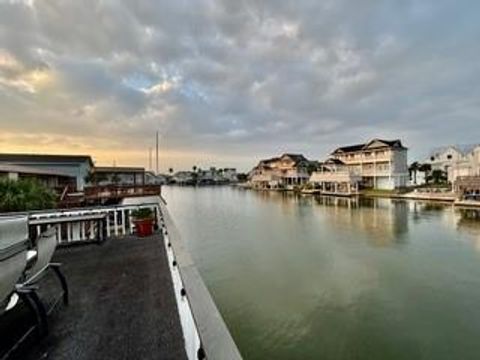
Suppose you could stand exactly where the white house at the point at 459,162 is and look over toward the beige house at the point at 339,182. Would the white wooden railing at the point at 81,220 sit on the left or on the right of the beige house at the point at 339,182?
left

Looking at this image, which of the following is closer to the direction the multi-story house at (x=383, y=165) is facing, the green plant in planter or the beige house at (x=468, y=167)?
the green plant in planter

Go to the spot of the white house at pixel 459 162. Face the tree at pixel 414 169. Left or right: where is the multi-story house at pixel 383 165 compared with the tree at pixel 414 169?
left

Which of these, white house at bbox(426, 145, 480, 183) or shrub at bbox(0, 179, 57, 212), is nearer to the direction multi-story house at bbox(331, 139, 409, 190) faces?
the shrub

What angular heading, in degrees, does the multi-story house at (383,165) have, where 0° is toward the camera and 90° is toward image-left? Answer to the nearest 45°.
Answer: approximately 45°

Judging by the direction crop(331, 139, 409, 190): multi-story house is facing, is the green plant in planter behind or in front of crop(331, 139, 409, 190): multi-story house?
in front

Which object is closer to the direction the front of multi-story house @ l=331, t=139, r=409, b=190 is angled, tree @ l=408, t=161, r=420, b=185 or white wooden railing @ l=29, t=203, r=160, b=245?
the white wooden railing

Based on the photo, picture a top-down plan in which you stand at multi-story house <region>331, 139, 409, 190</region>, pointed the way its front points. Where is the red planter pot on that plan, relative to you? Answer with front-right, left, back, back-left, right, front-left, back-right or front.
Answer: front-left

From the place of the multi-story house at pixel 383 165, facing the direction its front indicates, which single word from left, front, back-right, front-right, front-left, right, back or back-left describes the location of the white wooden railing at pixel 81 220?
front-left

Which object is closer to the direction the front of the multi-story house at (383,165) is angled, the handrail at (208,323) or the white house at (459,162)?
the handrail

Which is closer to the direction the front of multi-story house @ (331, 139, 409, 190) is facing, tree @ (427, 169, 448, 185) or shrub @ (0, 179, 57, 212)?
the shrub

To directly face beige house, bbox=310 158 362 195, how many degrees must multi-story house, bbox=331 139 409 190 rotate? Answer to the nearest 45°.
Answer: approximately 45° to its right

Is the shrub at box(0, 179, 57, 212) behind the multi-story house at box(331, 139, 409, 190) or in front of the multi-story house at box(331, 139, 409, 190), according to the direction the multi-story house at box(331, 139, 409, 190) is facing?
in front

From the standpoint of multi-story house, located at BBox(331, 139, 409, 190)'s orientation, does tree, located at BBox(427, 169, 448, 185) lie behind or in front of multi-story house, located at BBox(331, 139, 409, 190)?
behind
